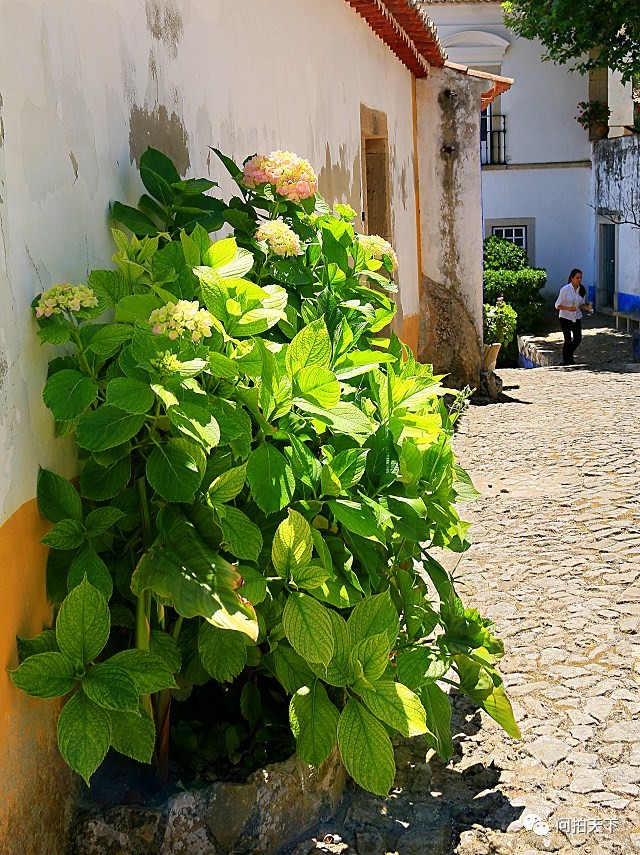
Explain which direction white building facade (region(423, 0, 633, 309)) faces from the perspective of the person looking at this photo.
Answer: facing the viewer

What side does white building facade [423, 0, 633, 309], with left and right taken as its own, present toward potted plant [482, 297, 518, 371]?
front

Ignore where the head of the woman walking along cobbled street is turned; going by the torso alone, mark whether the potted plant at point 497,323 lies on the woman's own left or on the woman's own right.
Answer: on the woman's own right

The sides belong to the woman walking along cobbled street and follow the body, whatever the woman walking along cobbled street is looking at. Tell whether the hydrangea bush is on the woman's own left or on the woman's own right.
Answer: on the woman's own right

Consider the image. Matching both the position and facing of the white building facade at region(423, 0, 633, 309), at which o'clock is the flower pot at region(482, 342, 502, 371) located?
The flower pot is roughly at 12 o'clock from the white building facade.

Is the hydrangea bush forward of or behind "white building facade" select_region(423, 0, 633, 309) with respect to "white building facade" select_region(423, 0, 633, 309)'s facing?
forward

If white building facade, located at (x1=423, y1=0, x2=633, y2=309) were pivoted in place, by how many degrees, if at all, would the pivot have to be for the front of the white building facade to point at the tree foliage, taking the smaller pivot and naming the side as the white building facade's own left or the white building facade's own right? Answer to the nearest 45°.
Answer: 0° — it already faces it

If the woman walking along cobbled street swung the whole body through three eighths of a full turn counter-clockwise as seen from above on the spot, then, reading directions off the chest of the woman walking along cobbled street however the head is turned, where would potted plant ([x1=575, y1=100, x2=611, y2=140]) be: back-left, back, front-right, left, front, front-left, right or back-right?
front

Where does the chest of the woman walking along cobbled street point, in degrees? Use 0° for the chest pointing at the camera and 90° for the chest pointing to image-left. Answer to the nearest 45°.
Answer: approximately 315°

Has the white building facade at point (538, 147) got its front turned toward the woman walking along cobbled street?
yes

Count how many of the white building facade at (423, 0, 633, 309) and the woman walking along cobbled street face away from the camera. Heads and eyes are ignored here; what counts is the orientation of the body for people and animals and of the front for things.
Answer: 0
